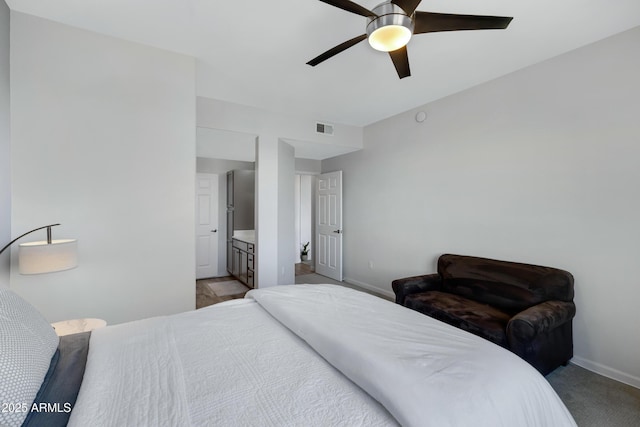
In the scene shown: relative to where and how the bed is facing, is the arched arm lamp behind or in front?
behind

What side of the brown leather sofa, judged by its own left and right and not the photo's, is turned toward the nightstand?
front

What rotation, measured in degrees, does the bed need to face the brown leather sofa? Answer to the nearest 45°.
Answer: approximately 45° to its left

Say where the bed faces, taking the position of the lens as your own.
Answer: facing to the right of the viewer

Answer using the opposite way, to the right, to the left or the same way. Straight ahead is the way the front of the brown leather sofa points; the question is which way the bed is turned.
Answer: the opposite way

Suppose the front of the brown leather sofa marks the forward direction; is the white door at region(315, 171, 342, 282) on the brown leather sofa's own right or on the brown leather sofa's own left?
on the brown leather sofa's own right

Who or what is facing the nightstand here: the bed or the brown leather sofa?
the brown leather sofa

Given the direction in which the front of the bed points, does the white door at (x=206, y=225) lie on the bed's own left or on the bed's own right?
on the bed's own left

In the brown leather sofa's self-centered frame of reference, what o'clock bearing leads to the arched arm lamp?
The arched arm lamp is roughly at 12 o'clock from the brown leather sofa.
